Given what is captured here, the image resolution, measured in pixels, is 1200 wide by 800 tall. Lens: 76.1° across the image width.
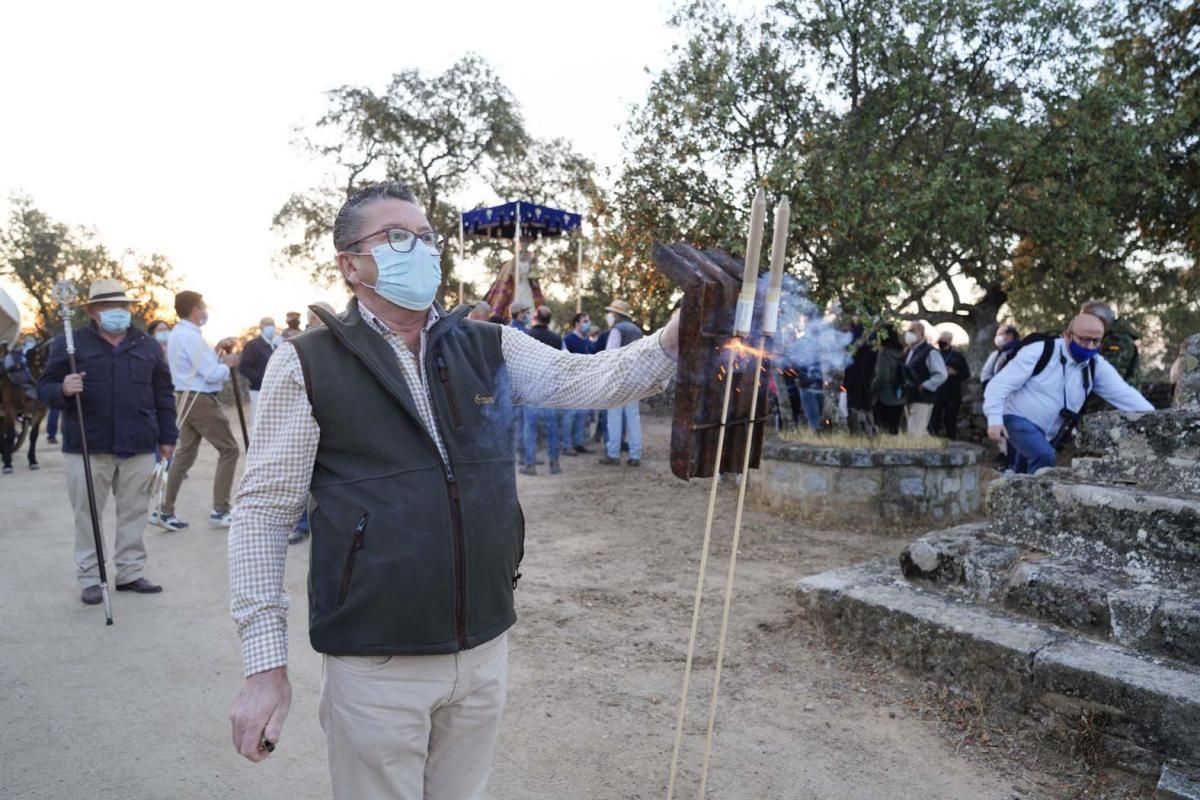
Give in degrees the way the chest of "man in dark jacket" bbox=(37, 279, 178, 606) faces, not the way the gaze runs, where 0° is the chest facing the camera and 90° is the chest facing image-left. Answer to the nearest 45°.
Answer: approximately 0°

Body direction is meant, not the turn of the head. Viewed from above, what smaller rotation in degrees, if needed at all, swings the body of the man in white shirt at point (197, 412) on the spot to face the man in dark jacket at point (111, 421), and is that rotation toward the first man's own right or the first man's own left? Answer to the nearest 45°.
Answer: approximately 90° to the first man's own right

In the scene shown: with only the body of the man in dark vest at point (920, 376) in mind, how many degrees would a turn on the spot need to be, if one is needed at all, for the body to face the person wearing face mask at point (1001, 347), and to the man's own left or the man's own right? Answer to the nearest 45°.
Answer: approximately 135° to the man's own left

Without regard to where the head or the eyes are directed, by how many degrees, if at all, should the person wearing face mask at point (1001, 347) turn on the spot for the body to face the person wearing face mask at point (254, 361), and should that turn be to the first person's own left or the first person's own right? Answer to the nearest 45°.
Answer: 0° — they already face them

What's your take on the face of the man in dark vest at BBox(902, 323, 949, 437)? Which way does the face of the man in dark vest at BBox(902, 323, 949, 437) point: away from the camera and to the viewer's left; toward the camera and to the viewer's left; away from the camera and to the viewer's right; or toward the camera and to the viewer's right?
toward the camera and to the viewer's left

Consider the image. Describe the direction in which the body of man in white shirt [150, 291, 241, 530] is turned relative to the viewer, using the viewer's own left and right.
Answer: facing to the right of the viewer

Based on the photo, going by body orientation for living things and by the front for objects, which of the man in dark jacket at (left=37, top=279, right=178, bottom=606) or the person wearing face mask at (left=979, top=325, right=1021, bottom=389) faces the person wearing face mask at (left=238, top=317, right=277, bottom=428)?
the person wearing face mask at (left=979, top=325, right=1021, bottom=389)
